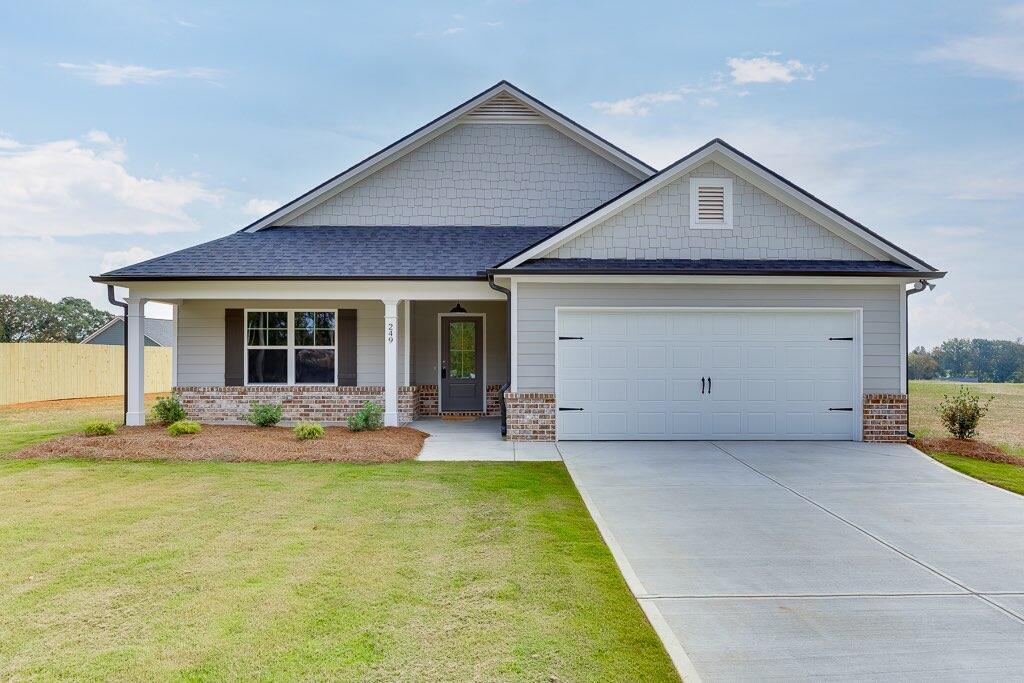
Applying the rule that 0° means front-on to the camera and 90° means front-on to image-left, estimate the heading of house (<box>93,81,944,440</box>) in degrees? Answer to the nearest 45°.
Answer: approximately 0°

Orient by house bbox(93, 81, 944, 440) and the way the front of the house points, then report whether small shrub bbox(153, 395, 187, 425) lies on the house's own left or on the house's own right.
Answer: on the house's own right

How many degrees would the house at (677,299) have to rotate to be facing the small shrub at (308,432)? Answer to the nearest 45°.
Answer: approximately 90° to its right

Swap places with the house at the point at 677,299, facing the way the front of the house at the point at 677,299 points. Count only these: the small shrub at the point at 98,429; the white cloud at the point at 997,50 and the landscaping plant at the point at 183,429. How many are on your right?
2

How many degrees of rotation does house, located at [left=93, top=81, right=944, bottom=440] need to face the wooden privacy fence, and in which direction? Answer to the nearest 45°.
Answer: approximately 135° to its right

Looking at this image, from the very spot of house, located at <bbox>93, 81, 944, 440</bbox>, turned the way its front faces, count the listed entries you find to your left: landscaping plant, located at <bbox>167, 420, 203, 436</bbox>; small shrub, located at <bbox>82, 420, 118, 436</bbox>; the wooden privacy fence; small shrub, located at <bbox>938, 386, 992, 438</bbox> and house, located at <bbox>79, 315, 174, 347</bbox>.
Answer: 1

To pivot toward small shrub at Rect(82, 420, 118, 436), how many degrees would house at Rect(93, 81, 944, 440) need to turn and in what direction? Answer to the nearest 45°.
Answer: approximately 90° to its right

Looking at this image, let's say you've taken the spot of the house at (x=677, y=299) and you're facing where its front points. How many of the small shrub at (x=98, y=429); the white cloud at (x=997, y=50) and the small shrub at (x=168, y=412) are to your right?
2

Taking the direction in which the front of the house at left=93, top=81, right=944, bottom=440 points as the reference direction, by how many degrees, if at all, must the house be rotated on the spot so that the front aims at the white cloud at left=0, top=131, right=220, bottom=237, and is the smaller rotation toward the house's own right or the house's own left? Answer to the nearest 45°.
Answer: approximately 135° to the house's own right

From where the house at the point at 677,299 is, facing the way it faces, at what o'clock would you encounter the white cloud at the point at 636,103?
The white cloud is roughly at 6 o'clock from the house.
